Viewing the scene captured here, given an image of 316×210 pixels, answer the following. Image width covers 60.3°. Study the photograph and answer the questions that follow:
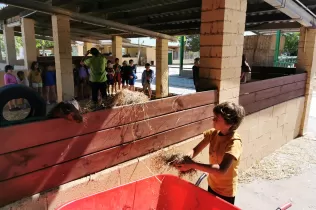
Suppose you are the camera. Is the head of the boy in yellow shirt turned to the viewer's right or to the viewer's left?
to the viewer's left

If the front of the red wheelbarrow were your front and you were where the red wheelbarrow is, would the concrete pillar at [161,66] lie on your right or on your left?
on your right

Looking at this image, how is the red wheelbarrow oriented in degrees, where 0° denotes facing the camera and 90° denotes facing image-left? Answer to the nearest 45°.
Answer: approximately 45°

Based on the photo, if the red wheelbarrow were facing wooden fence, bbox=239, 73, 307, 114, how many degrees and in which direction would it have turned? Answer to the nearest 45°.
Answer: approximately 180°

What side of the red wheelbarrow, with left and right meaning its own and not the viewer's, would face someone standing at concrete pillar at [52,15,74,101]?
right

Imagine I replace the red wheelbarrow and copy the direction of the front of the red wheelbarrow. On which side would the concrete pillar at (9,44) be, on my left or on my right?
on my right
